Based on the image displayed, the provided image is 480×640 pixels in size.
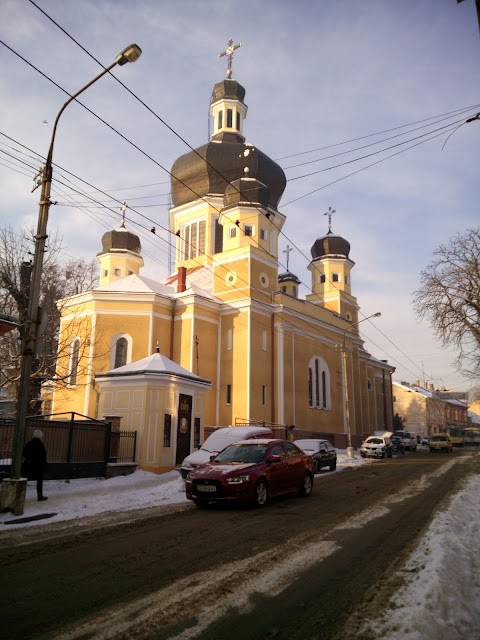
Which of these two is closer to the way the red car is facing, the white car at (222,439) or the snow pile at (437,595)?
the snow pile

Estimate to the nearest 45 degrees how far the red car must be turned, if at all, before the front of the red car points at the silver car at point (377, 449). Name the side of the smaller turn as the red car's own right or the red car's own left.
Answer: approximately 135° to the red car's own right

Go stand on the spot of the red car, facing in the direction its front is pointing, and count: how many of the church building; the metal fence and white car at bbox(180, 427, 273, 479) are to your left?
0

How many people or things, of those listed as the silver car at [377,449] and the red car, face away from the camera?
0

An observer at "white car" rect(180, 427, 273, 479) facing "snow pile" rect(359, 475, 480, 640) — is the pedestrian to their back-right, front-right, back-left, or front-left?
front-right

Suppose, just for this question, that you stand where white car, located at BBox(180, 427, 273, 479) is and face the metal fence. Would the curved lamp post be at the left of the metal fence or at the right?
left

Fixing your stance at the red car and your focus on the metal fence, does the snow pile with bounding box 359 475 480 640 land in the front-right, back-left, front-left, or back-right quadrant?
back-left

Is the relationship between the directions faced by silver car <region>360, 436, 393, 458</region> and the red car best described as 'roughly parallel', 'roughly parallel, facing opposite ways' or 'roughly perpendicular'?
roughly parallel

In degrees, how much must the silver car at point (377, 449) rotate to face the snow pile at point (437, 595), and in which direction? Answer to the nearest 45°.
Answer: approximately 45° to its left

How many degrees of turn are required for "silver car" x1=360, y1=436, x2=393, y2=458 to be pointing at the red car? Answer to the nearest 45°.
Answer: approximately 45° to its left

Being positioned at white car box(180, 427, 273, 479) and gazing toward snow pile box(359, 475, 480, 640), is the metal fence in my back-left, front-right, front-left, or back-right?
front-right

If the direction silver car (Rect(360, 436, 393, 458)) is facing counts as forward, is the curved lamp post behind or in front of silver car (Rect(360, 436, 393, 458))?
in front

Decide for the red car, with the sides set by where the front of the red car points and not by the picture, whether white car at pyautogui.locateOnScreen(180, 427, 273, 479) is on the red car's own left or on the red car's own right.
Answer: on the red car's own right

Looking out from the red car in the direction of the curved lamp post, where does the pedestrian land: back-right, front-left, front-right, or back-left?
front-right
